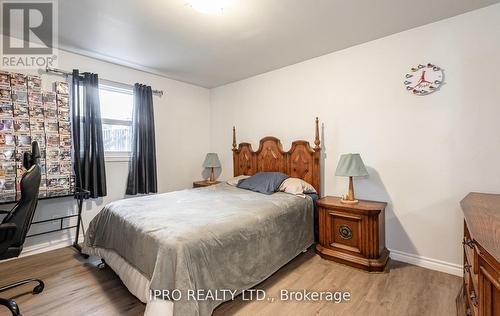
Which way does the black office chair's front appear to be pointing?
to the viewer's left

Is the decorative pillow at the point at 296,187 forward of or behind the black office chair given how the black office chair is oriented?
behind

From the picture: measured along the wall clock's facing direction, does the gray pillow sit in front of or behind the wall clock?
in front

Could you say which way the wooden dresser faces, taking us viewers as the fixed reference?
facing to the left of the viewer

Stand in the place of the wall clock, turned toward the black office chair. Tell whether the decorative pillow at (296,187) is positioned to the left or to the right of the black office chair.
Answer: right

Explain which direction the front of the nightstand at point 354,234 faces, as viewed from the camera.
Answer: facing the viewer and to the left of the viewer

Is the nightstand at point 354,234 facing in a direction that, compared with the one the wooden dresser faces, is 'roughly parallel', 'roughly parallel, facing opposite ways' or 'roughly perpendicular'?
roughly perpendicular

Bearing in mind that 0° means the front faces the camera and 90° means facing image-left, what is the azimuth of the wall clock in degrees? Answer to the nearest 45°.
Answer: approximately 45°

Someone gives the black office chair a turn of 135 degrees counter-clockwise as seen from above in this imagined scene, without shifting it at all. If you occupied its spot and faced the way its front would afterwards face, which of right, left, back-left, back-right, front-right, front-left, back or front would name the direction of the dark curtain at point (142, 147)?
left

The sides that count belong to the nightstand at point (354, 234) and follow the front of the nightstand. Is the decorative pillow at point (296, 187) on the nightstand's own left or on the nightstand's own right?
on the nightstand's own right

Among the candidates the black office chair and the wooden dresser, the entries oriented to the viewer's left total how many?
2

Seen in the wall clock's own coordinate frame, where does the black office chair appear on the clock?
The black office chair is roughly at 12 o'clock from the wall clock.

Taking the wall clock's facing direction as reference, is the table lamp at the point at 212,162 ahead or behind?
ahead

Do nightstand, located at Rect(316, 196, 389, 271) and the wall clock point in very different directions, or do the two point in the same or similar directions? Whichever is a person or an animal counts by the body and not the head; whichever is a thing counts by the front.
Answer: same or similar directions
